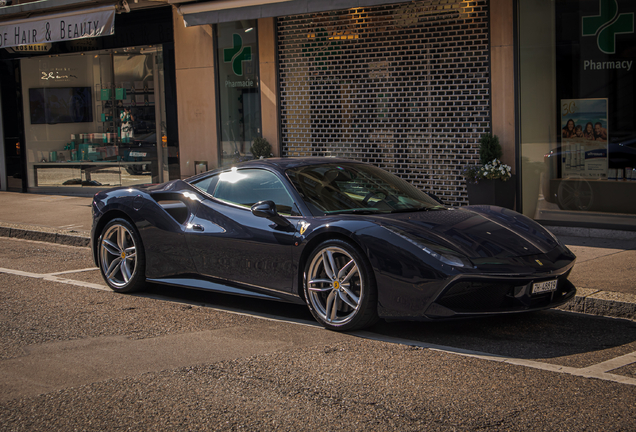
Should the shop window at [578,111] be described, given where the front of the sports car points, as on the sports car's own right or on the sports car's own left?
on the sports car's own left

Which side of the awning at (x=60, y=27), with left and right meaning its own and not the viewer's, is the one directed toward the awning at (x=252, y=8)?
left

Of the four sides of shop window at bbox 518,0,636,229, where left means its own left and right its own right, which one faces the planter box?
right

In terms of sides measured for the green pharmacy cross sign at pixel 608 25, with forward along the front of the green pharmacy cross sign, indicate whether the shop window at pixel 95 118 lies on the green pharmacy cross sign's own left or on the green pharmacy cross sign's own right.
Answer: on the green pharmacy cross sign's own right

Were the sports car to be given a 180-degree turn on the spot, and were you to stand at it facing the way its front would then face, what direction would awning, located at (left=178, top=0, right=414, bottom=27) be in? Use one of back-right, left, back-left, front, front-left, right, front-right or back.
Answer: front-right

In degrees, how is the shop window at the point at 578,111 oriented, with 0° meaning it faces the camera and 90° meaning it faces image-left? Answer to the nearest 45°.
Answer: approximately 0°

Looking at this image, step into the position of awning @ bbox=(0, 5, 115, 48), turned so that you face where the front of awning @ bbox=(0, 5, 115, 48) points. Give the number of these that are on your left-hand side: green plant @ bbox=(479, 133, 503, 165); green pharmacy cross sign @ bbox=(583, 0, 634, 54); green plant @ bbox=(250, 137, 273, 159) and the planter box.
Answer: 4

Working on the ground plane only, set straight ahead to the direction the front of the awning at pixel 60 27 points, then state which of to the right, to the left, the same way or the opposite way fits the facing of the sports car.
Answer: to the left
